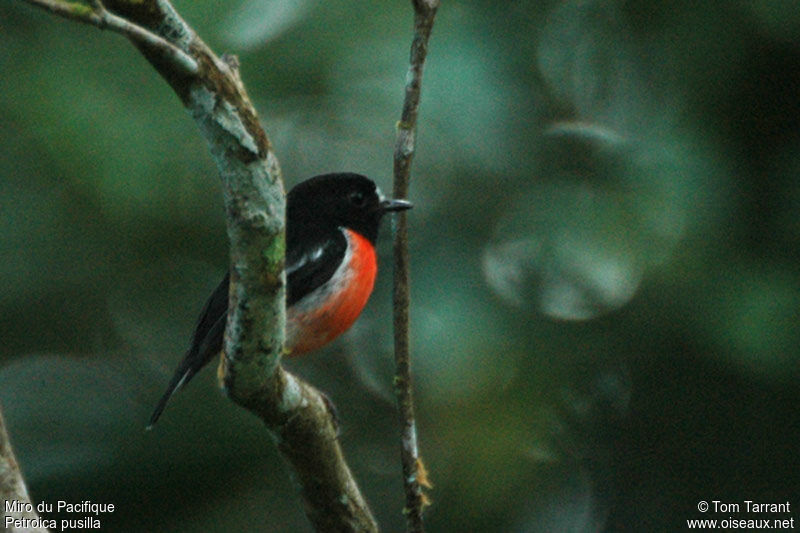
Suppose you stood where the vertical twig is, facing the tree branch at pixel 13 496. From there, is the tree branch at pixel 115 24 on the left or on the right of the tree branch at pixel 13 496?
left

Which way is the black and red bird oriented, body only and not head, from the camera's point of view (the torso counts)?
to the viewer's right

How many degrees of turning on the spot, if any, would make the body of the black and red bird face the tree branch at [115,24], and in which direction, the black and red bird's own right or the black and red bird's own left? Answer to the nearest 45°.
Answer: approximately 90° to the black and red bird's own right

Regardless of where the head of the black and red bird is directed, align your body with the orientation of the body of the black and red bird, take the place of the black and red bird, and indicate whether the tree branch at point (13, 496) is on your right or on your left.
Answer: on your right
